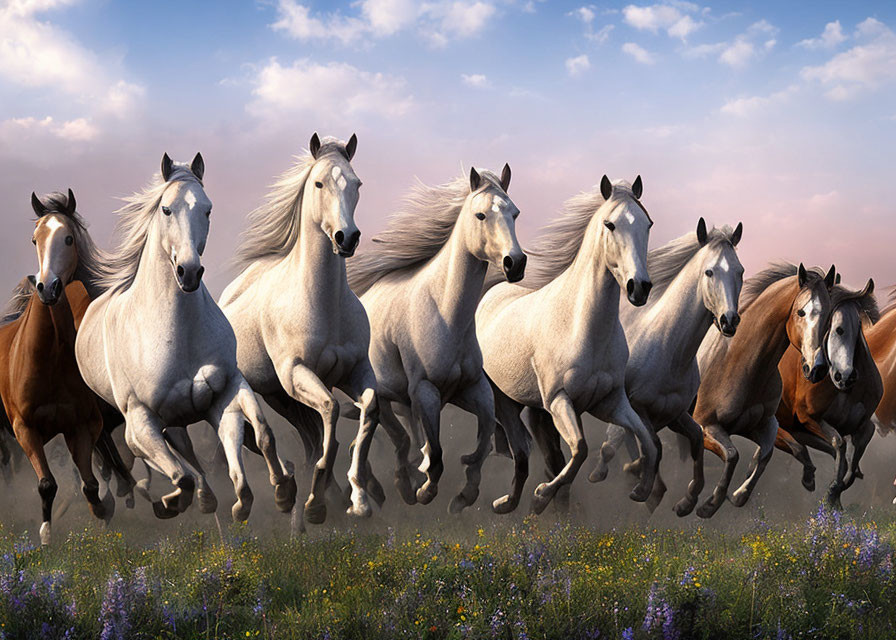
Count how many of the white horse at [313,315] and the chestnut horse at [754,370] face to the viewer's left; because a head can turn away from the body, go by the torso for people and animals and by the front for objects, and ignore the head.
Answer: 0

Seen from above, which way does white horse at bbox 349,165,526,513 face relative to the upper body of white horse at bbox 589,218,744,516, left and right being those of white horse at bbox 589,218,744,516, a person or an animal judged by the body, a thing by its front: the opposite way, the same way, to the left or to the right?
the same way

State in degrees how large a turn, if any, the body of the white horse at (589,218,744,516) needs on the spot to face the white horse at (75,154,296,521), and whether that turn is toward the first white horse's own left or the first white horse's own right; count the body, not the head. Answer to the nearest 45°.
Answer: approximately 90° to the first white horse's own right

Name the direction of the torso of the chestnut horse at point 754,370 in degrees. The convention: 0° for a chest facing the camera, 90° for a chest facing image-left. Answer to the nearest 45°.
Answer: approximately 315°

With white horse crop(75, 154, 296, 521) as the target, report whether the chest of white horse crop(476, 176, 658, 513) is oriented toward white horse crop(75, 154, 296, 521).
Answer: no

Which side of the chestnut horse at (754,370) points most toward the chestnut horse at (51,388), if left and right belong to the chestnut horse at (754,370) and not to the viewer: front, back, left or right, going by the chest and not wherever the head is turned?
right

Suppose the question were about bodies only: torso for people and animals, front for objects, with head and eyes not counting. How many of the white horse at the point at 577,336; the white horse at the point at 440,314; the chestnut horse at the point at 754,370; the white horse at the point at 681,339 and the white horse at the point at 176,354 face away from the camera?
0

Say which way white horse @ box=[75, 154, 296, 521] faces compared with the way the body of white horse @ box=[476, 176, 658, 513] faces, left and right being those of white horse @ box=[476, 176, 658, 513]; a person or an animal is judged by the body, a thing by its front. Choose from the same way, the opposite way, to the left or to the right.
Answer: the same way

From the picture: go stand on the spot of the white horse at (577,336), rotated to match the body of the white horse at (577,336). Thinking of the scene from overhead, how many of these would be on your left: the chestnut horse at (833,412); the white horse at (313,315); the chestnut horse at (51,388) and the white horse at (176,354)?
1

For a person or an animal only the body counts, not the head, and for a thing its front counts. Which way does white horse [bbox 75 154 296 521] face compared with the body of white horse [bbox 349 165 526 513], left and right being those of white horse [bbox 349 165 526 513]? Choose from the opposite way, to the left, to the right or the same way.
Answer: the same way

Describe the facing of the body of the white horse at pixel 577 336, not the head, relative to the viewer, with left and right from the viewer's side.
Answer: facing the viewer and to the right of the viewer

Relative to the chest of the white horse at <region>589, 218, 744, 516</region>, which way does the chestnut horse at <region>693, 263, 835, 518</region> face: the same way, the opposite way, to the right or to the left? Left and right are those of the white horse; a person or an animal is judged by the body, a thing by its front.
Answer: the same way

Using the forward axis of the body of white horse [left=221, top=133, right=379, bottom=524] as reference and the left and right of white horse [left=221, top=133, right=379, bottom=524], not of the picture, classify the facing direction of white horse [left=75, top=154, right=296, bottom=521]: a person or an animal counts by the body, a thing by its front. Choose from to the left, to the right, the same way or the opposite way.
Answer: the same way

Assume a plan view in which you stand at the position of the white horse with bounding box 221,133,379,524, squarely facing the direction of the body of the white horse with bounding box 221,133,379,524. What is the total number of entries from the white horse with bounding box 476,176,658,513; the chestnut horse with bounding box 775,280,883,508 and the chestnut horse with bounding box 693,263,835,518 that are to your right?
0

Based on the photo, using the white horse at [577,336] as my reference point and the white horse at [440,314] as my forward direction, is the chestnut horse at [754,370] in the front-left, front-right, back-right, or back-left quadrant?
back-right

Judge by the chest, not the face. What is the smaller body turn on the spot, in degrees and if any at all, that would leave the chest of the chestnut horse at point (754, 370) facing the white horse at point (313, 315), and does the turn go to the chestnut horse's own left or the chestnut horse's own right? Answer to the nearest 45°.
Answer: approximately 90° to the chestnut horse's own right

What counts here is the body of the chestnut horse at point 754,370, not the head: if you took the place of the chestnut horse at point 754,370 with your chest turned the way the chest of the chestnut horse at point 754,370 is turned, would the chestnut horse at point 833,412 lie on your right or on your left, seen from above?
on your left

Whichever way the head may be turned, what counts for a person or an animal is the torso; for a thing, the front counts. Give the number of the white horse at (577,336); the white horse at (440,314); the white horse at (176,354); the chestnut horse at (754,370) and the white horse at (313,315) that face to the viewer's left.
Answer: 0

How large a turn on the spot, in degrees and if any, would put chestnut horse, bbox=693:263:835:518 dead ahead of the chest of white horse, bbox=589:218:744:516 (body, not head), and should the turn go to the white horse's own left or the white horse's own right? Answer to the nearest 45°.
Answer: approximately 90° to the white horse's own left
